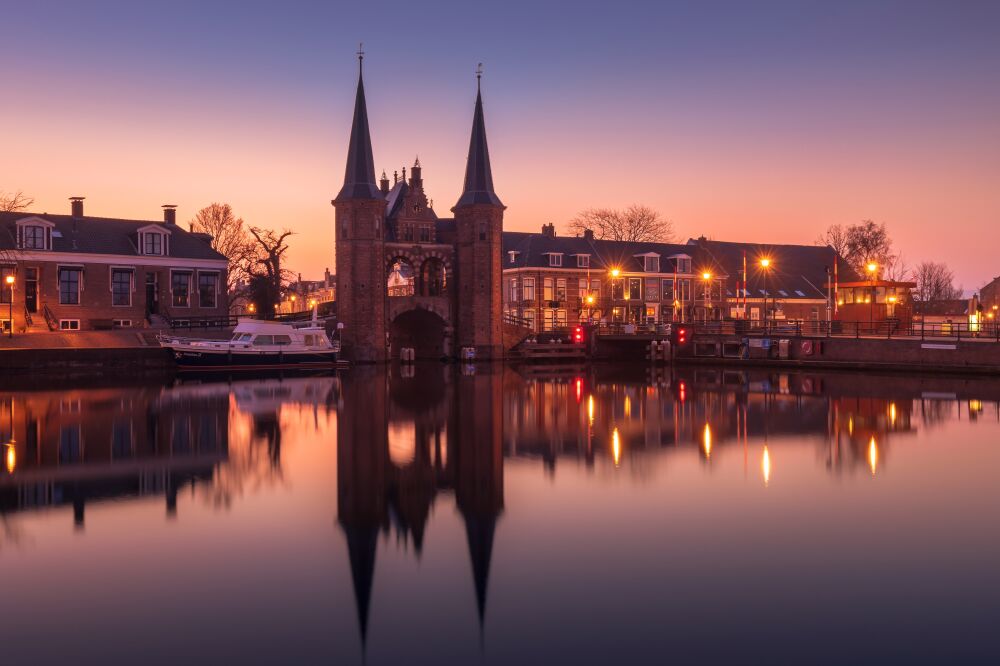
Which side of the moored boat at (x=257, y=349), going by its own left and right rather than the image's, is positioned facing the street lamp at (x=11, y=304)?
front

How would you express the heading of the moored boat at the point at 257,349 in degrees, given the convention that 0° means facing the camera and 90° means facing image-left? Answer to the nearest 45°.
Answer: approximately 90°
